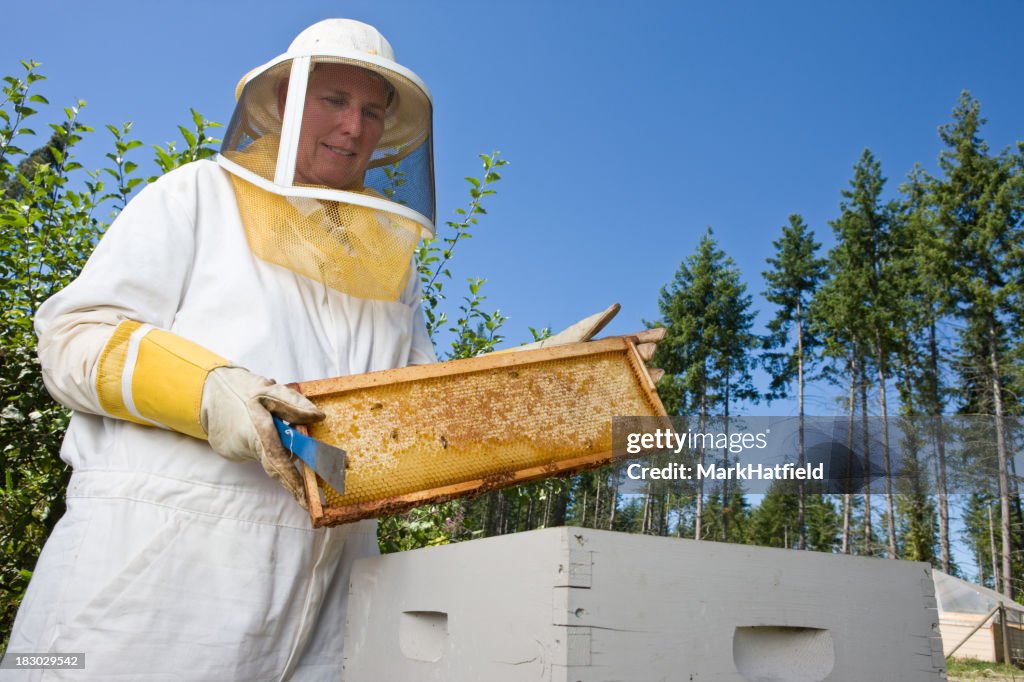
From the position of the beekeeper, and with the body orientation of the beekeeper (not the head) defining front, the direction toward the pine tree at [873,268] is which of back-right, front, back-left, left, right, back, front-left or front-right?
left

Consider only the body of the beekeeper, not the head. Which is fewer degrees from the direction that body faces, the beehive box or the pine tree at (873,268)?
the beehive box

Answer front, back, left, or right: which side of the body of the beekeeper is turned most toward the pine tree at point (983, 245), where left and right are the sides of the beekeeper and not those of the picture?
left

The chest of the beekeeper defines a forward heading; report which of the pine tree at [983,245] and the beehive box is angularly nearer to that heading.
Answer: the beehive box

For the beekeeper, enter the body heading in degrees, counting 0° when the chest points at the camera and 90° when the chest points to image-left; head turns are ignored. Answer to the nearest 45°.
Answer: approximately 315°

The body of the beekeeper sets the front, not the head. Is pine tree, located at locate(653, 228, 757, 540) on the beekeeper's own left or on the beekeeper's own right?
on the beekeeper's own left
